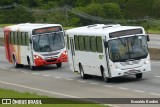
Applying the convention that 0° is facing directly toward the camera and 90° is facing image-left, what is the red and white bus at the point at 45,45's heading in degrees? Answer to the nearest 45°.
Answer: approximately 315°
